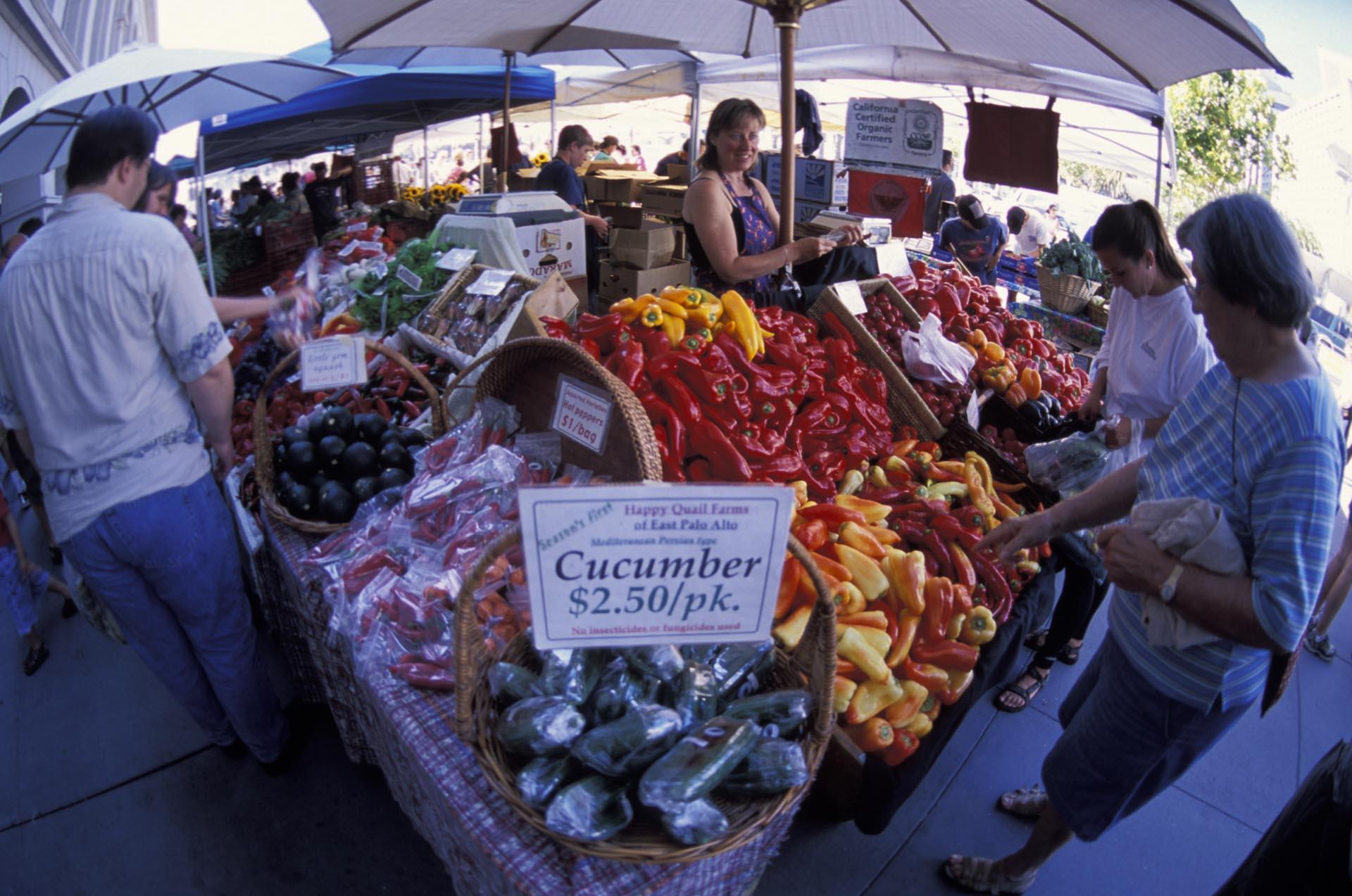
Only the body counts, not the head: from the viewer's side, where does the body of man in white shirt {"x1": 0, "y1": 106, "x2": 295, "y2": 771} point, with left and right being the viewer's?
facing away from the viewer and to the right of the viewer

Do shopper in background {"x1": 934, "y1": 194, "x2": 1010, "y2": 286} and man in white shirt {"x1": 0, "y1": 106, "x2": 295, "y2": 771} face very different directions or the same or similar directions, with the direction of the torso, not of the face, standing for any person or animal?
very different directions

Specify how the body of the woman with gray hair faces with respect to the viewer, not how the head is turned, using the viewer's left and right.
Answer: facing to the left of the viewer

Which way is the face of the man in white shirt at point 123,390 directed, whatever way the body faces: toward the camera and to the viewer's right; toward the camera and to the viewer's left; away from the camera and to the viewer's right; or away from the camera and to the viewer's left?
away from the camera and to the viewer's right

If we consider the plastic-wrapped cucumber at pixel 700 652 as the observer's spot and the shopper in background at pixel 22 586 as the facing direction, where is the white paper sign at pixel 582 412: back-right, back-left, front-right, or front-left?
front-right

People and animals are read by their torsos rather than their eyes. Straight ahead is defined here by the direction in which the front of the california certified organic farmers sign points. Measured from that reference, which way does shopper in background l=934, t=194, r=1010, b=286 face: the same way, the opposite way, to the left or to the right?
the same way

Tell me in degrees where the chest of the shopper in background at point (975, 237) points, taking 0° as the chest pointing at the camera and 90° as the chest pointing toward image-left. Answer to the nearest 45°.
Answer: approximately 0°
